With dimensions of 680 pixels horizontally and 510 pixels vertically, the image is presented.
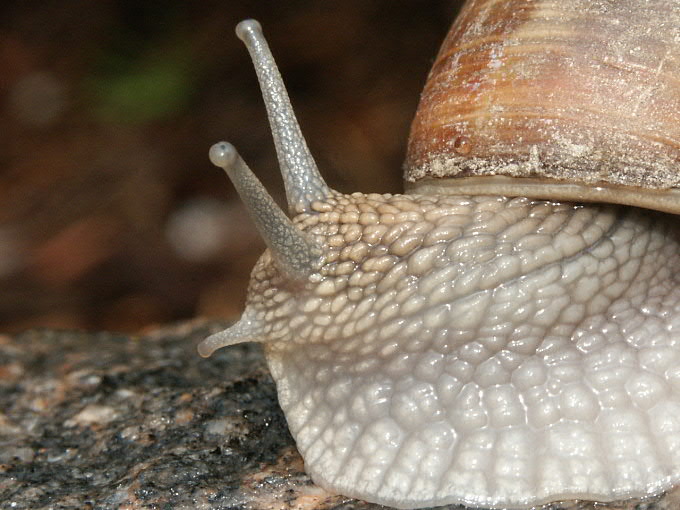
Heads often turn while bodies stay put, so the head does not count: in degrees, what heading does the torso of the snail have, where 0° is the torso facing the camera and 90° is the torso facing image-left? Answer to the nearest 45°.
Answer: approximately 90°
